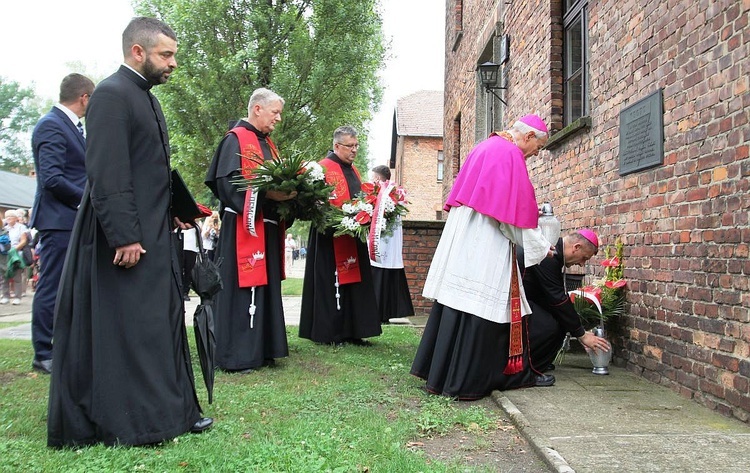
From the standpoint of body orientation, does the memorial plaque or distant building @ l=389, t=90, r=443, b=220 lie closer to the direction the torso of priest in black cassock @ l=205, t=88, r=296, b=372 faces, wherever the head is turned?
the memorial plaque

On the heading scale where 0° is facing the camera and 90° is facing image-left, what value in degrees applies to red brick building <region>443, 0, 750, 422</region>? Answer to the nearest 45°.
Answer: approximately 45°

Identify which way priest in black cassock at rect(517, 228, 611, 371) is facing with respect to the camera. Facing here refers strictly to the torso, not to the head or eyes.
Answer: to the viewer's right

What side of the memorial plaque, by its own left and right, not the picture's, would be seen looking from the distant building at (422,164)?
right

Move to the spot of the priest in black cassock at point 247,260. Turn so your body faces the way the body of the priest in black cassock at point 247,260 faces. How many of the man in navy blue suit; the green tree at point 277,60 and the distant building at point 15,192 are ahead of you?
0

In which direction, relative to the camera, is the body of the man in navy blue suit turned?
to the viewer's right

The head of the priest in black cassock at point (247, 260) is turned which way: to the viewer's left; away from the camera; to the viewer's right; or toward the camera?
to the viewer's right

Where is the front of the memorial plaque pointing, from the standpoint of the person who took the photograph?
facing the viewer and to the left of the viewer

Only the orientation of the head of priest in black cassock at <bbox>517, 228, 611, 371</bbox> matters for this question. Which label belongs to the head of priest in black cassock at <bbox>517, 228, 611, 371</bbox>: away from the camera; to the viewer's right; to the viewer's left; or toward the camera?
to the viewer's right

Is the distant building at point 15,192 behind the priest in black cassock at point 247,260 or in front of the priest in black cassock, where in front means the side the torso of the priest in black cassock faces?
behind

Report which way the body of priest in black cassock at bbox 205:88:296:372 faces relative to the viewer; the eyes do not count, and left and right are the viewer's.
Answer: facing the viewer and to the right of the viewer

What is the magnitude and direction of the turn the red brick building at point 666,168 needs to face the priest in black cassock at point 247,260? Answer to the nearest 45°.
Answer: approximately 45° to its right

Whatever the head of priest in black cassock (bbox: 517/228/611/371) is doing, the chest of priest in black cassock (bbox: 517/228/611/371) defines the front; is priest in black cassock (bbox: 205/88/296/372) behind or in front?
behind

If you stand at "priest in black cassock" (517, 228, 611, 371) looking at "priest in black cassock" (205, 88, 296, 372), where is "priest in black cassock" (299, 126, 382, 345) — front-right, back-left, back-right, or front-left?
front-right
